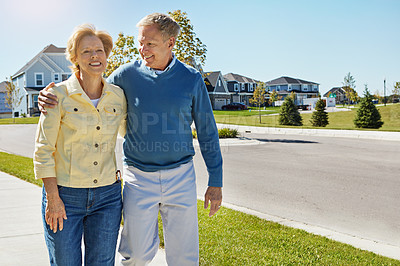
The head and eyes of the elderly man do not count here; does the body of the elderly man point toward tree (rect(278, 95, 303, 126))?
no

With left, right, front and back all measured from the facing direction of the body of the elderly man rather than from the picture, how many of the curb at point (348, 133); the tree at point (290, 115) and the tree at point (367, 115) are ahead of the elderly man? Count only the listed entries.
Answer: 0

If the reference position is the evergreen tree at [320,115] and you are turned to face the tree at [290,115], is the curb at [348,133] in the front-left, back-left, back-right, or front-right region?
back-left

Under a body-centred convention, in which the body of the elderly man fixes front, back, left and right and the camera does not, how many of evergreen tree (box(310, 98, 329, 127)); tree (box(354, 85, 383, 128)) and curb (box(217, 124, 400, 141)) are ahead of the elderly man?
0

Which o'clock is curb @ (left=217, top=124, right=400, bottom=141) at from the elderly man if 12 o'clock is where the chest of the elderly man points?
The curb is roughly at 7 o'clock from the elderly man.

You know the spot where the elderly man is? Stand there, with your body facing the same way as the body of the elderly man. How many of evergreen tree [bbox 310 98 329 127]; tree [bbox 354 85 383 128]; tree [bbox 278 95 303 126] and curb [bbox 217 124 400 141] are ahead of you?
0

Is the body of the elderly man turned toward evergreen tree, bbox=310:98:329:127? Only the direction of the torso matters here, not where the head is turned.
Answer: no

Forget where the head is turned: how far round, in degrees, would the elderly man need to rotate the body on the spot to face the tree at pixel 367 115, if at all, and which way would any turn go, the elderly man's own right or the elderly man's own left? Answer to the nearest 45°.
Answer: approximately 135° to the elderly man's own left

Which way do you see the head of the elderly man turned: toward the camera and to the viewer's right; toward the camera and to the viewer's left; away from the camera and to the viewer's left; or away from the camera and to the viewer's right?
toward the camera and to the viewer's left

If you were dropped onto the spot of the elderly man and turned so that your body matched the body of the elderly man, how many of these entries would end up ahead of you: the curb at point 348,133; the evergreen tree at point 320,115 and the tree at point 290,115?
0

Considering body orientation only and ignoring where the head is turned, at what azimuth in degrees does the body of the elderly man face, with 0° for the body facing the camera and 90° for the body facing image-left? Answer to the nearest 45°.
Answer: approximately 0°
